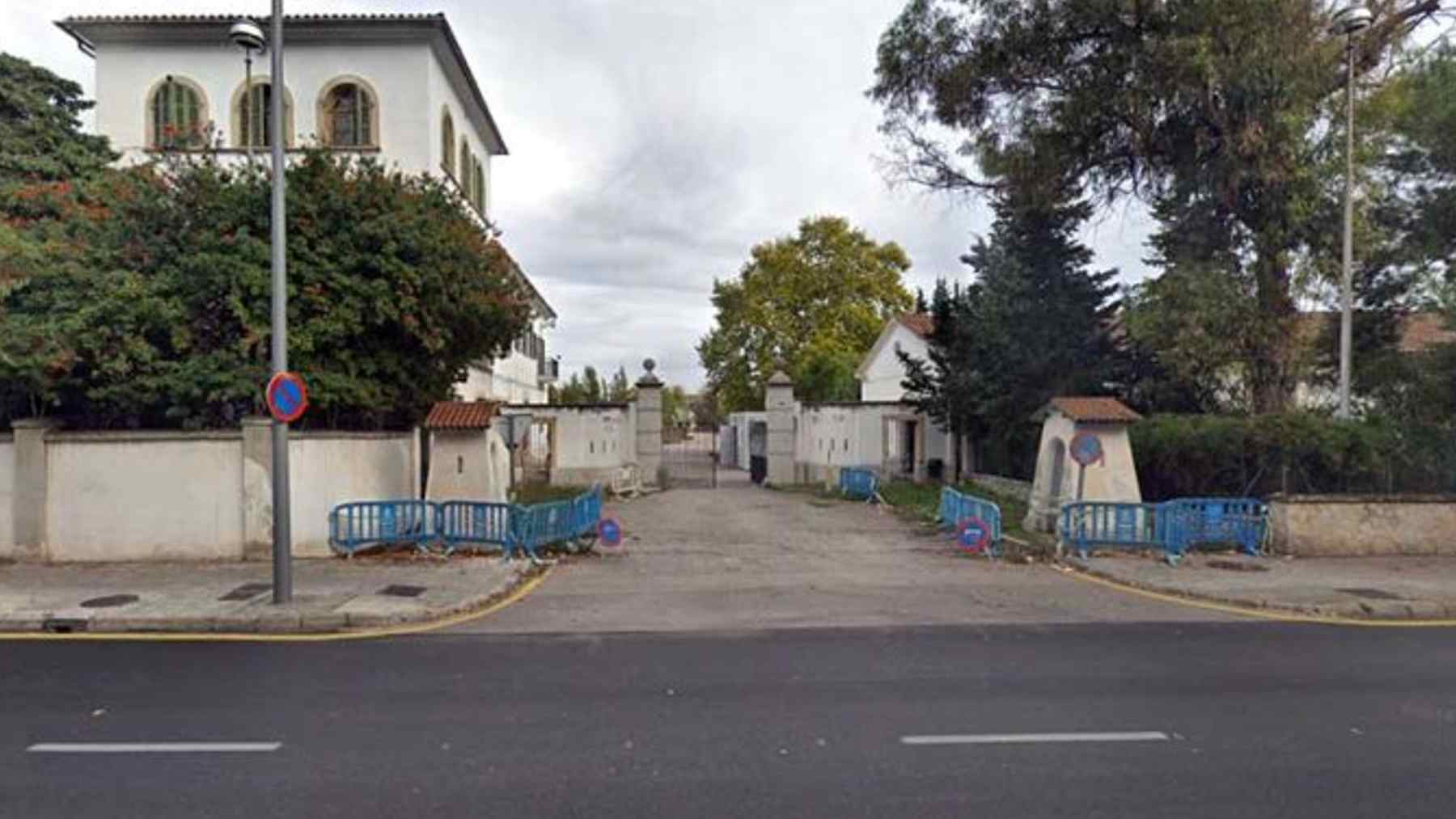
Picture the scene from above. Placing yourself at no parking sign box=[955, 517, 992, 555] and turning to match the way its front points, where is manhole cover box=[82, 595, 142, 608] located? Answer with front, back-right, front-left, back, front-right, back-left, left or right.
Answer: front-right

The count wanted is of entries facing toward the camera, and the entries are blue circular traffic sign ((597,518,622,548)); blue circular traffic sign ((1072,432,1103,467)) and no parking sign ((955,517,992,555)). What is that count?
3

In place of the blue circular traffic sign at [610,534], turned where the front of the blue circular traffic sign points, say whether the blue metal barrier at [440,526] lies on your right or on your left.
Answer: on your right

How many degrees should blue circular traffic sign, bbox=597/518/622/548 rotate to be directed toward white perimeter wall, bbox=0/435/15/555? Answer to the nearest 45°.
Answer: approximately 90° to its right

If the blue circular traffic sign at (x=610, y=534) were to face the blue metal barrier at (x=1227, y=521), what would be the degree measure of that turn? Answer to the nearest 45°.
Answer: approximately 90° to its left

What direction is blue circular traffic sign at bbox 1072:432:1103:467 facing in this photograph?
toward the camera

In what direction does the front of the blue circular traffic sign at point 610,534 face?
toward the camera

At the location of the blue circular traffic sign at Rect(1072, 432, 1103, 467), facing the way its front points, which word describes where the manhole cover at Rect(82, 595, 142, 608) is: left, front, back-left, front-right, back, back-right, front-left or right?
front-right

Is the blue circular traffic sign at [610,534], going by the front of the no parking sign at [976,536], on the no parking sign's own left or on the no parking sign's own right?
on the no parking sign's own right

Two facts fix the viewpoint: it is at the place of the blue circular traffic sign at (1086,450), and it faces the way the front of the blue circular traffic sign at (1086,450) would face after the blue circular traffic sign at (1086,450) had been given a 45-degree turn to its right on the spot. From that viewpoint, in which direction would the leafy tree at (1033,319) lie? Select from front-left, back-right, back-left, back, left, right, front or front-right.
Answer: back-right

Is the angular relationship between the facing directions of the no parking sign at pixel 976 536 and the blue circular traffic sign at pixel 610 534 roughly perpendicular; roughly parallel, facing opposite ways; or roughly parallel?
roughly parallel

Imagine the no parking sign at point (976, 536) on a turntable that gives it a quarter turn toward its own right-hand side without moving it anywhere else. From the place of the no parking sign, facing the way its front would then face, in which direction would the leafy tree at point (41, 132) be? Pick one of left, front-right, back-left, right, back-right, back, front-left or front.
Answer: front

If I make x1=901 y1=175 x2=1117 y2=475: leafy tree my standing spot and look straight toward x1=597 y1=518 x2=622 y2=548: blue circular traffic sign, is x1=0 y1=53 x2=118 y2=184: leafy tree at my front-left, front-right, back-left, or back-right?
front-right
